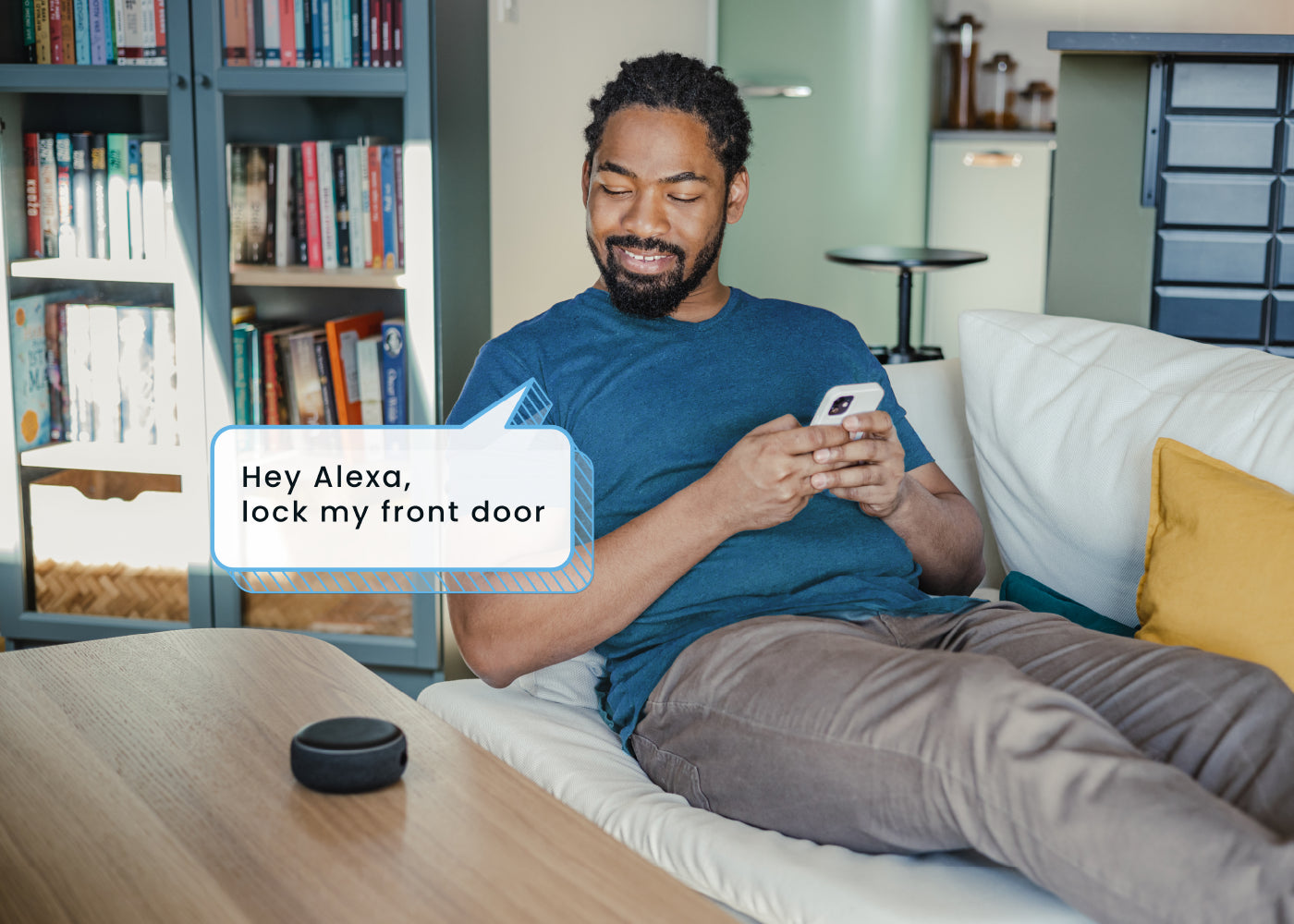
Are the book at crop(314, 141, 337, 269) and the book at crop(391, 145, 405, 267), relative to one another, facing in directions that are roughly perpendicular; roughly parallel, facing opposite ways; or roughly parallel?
roughly parallel

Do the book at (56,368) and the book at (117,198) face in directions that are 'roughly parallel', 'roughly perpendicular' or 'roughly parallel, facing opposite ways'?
roughly parallel

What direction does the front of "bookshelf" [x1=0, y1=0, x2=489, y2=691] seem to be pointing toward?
toward the camera

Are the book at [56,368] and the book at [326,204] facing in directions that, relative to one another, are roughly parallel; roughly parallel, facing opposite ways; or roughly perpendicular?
roughly parallel
